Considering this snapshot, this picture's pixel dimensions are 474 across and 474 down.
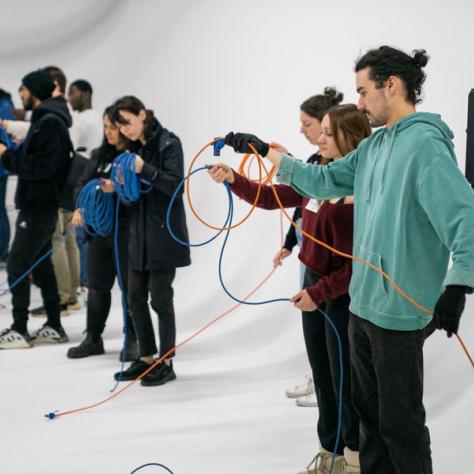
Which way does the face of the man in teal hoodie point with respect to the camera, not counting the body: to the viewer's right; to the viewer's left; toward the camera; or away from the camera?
to the viewer's left

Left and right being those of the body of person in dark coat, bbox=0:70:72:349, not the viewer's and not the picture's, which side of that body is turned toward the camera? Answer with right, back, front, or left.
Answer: left

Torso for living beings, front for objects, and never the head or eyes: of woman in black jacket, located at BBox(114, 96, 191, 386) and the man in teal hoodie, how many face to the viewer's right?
0

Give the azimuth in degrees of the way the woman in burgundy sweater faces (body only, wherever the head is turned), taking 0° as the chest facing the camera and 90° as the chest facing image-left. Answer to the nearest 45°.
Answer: approximately 45°

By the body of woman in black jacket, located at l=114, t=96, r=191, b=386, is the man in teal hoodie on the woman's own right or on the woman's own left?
on the woman's own left
